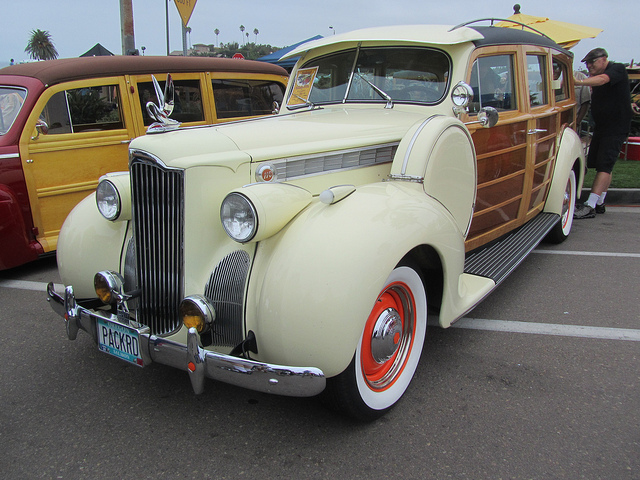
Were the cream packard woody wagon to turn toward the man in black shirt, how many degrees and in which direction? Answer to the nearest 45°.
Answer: approximately 180°

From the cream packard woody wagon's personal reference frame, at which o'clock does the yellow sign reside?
The yellow sign is roughly at 4 o'clock from the cream packard woody wagon.

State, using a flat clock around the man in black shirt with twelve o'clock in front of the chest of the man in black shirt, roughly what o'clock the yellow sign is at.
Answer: The yellow sign is roughly at 12 o'clock from the man in black shirt.

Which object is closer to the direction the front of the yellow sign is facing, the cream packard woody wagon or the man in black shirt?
the cream packard woody wagon

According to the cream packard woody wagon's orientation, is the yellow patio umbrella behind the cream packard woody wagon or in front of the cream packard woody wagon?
behind

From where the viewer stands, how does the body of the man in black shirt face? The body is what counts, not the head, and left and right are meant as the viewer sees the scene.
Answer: facing to the left of the viewer

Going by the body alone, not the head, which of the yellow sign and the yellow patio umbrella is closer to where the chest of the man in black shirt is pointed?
the yellow sign

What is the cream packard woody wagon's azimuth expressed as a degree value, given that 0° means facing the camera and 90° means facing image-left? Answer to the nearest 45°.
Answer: approximately 45°

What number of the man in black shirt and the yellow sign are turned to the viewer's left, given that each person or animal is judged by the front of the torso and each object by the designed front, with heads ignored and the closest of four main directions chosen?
1

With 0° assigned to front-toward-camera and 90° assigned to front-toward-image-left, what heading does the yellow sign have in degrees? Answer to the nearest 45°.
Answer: approximately 0°

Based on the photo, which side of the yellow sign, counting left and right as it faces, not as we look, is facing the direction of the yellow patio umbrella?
left

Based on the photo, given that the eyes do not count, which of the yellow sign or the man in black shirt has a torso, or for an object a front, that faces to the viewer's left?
the man in black shirt

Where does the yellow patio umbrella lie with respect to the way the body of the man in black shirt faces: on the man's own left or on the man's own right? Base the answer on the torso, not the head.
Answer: on the man's own right
